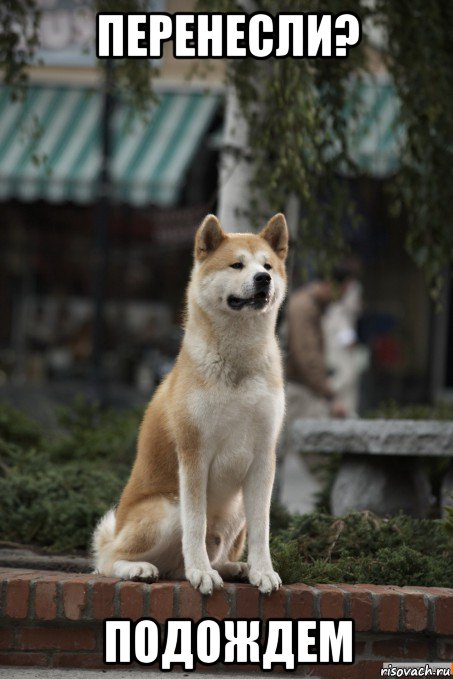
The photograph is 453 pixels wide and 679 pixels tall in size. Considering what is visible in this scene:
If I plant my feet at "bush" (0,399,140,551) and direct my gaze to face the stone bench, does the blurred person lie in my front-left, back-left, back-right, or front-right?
front-left

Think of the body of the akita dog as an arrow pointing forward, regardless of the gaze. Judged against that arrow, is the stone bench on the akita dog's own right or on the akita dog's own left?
on the akita dog's own left

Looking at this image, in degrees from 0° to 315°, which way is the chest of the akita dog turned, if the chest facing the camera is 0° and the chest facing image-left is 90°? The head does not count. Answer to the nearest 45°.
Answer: approximately 315°

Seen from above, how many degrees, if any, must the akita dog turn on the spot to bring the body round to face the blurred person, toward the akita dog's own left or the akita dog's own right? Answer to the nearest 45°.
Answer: approximately 135° to the akita dog's own left

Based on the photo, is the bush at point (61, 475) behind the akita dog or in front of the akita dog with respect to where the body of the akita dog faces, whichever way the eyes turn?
behind
